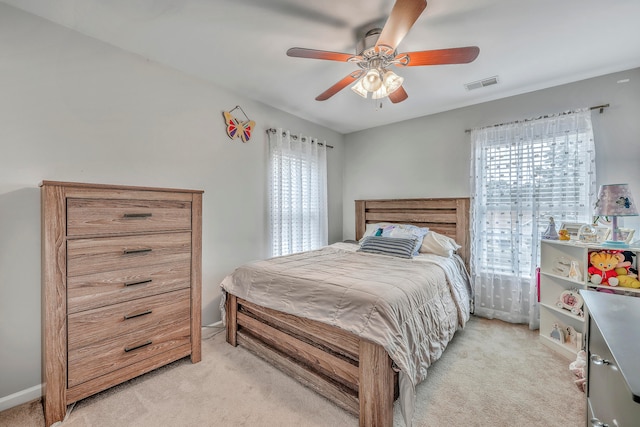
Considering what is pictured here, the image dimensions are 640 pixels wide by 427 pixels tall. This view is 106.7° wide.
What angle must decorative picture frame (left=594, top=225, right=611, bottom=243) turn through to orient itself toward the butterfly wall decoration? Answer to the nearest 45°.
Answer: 0° — it already faces it

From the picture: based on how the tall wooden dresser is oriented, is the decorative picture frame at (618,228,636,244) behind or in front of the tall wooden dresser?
in front

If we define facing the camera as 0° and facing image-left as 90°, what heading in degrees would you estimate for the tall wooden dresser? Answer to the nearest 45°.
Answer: approximately 315°

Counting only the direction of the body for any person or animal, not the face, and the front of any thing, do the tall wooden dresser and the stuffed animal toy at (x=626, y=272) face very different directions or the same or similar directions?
very different directions

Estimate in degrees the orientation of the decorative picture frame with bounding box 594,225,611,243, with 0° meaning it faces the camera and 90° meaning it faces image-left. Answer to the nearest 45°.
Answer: approximately 45°

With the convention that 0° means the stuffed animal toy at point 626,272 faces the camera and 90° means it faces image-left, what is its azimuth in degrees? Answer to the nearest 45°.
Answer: approximately 45°

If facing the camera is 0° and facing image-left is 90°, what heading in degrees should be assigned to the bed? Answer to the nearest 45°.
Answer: approximately 45°

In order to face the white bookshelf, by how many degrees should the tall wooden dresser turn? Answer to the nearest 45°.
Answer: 0° — it already faces it

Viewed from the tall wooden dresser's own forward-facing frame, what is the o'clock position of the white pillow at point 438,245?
The white pillow is roughly at 11 o'clock from the tall wooden dresser.

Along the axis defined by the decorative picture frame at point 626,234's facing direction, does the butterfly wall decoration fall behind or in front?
in front

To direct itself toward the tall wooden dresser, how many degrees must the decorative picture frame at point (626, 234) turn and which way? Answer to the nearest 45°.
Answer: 0° — it already faces it
